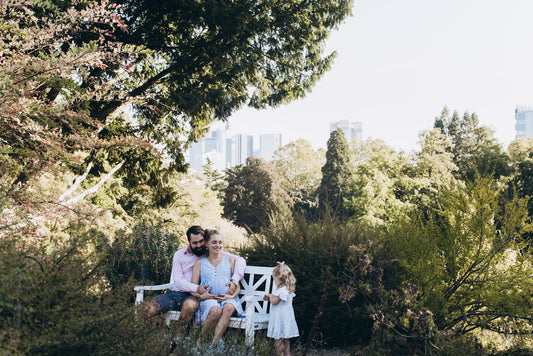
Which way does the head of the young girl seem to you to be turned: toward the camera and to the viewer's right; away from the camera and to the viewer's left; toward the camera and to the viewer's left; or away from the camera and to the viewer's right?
away from the camera and to the viewer's left

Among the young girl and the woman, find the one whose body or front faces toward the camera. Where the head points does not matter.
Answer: the woman

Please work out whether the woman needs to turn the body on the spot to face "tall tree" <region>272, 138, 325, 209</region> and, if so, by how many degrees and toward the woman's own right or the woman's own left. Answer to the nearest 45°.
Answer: approximately 180°

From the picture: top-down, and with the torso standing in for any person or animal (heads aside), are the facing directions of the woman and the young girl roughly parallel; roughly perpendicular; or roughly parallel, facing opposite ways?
roughly perpendicular

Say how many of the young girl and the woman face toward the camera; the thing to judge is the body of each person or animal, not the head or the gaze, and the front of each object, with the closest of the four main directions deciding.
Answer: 1

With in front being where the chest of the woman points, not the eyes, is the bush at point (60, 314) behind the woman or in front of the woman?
in front

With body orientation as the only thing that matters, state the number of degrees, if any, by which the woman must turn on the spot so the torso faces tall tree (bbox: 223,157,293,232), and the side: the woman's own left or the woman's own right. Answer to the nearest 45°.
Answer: approximately 180°

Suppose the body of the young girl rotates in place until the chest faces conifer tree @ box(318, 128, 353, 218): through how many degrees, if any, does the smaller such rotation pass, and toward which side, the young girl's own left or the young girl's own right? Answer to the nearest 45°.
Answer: approximately 90° to the young girl's own right

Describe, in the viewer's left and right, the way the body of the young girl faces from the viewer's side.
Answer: facing to the left of the viewer

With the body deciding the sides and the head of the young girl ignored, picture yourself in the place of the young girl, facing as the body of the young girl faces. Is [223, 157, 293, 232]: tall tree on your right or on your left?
on your right

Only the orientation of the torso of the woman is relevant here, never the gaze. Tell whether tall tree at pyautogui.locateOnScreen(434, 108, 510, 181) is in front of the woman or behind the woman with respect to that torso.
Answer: behind

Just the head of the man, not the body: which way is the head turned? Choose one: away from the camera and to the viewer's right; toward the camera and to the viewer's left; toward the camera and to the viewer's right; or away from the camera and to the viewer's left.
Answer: toward the camera and to the viewer's right

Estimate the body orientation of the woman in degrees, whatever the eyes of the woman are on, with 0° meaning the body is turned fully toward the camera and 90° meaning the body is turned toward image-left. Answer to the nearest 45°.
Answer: approximately 0°

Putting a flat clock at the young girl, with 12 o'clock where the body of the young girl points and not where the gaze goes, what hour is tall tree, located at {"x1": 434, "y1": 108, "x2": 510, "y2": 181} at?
The tall tree is roughly at 4 o'clock from the young girl.
